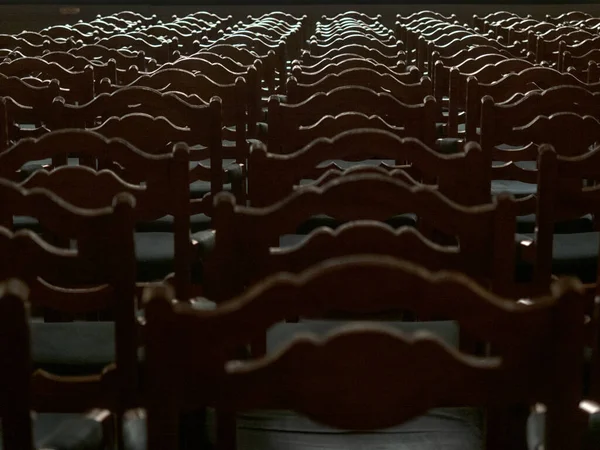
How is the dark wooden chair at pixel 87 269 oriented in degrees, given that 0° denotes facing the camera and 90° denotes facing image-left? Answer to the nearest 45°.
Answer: approximately 180°

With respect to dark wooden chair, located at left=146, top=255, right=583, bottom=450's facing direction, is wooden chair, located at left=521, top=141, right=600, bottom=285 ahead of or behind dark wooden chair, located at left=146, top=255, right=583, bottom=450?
ahead

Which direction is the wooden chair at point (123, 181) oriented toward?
away from the camera

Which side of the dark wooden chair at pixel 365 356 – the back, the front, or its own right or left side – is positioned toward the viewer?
back

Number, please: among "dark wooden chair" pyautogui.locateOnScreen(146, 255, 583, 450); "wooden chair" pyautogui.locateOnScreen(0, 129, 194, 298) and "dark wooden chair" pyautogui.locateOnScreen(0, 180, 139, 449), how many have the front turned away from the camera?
3

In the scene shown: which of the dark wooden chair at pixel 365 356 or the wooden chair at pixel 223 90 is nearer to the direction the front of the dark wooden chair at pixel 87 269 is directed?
the wooden chair

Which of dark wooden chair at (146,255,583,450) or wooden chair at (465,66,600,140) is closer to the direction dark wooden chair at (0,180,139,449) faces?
the wooden chair

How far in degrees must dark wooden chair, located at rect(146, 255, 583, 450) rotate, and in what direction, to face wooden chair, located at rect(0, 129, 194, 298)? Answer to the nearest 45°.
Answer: approximately 45° to its left

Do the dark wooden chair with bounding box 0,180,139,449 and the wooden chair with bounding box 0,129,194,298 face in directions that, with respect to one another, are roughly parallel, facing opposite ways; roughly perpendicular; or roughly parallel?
roughly parallel

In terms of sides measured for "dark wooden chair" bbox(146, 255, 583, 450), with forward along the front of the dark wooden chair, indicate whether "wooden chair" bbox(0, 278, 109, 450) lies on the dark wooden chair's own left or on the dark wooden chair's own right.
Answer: on the dark wooden chair's own left

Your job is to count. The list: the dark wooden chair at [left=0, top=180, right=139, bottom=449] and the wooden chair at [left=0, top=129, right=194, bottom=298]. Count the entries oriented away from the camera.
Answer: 2

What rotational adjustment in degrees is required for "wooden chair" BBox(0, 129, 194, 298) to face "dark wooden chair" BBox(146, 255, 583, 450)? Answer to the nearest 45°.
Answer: approximately 180°

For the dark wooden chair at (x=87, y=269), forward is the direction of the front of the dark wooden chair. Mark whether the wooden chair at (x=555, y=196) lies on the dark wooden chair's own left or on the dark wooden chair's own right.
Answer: on the dark wooden chair's own right

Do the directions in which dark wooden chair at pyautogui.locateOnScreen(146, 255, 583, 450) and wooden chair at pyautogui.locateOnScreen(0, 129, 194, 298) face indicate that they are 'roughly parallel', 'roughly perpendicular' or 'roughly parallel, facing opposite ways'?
roughly parallel
